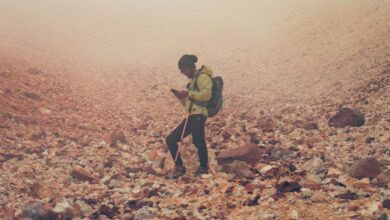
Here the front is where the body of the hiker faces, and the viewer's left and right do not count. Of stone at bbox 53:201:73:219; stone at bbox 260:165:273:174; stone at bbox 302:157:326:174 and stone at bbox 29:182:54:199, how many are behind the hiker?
2

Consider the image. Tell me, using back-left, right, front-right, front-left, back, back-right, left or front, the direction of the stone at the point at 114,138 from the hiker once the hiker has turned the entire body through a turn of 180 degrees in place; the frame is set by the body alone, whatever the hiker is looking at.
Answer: back-left

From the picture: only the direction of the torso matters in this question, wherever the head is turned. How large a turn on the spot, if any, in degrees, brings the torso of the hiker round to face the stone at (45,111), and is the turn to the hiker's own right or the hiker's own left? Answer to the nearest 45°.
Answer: approximately 45° to the hiker's own right

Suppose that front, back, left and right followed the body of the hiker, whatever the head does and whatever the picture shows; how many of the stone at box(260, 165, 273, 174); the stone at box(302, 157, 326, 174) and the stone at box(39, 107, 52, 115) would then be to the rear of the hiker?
2

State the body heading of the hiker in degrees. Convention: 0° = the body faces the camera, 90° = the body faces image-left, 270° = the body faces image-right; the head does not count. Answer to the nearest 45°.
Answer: approximately 90°

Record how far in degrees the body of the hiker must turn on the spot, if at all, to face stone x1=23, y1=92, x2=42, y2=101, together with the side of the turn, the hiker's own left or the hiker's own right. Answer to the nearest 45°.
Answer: approximately 45° to the hiker's own right

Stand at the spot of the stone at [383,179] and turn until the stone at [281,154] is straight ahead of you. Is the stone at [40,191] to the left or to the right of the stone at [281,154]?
left

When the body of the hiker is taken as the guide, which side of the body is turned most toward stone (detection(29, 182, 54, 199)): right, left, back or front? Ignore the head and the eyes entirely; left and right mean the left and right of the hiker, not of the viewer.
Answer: front

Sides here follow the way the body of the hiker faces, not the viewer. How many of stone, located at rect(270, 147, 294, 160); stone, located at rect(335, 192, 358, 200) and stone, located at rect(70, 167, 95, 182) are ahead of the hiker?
1

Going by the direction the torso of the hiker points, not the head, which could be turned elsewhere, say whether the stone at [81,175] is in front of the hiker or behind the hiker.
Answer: in front

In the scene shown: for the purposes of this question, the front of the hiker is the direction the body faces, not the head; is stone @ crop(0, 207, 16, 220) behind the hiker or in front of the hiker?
in front

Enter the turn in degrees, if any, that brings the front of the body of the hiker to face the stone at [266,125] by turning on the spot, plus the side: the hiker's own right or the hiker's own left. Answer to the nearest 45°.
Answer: approximately 135° to the hiker's own right

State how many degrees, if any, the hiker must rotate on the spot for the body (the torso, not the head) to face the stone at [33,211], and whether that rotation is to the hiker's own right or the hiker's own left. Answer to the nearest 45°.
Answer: approximately 45° to the hiker's own left

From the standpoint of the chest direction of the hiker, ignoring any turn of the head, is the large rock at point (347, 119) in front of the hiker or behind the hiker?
behind

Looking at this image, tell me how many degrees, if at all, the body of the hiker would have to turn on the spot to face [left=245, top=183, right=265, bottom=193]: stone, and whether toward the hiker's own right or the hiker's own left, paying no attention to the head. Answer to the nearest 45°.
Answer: approximately 135° to the hiker's own left

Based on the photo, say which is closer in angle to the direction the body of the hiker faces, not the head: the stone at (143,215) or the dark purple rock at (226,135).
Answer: the stone

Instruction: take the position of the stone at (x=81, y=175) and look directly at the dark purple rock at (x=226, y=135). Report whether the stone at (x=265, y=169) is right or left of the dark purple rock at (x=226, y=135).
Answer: right
